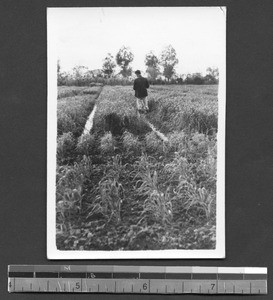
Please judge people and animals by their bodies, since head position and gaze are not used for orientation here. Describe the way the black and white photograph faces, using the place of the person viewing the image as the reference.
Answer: facing the viewer
